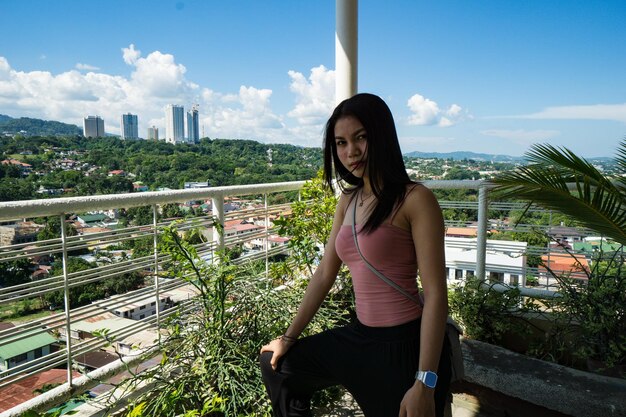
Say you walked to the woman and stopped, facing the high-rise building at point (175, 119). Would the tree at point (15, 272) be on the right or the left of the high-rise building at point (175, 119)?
left

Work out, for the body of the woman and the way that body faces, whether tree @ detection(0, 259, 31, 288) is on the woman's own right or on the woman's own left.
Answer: on the woman's own right

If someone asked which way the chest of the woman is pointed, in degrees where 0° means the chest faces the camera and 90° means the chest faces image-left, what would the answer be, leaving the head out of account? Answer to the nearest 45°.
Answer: approximately 45°

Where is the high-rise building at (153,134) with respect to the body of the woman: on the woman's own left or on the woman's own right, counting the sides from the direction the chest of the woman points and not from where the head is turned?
on the woman's own right

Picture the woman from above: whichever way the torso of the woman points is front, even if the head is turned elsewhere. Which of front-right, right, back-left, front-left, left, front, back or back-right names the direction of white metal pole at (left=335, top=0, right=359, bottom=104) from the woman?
back-right
